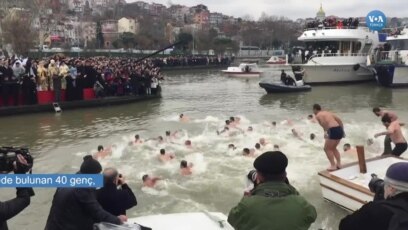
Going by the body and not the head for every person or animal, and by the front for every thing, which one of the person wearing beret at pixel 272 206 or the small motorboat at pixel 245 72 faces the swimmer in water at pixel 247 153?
the person wearing beret

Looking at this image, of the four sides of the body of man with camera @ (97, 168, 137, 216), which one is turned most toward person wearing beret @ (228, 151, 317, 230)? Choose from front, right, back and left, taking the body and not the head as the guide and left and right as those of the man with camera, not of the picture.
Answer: right

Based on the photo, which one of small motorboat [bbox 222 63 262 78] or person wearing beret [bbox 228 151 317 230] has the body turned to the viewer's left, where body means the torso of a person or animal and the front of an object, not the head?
the small motorboat

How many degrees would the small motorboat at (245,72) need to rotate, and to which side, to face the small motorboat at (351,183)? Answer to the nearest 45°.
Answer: approximately 90° to its left

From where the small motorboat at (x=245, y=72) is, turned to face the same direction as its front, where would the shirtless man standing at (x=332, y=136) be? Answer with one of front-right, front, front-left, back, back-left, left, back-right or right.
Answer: left

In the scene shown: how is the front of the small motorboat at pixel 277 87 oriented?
to the viewer's left

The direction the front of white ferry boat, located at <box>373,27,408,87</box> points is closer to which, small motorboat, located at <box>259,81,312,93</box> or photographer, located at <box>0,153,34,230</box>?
the small motorboat

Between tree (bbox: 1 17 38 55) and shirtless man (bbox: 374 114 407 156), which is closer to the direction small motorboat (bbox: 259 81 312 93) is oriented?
the tree

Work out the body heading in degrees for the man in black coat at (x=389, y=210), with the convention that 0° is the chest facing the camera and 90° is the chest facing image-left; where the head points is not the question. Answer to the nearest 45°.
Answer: approximately 135°

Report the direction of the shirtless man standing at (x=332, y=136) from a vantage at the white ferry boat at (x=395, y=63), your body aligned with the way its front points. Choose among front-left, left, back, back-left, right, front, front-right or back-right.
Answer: front-left

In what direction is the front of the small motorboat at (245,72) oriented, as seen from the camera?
facing to the left of the viewer

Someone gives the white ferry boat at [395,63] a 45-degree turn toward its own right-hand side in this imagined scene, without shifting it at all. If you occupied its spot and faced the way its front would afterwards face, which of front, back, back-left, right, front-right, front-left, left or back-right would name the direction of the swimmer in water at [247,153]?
left

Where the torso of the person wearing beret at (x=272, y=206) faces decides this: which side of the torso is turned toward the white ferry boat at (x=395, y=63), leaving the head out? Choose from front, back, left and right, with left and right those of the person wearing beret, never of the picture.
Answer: front

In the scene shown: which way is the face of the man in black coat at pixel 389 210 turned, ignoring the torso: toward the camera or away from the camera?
away from the camera

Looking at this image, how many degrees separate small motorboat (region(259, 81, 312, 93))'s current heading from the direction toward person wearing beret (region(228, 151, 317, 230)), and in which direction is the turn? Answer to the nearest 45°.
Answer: approximately 90° to its left

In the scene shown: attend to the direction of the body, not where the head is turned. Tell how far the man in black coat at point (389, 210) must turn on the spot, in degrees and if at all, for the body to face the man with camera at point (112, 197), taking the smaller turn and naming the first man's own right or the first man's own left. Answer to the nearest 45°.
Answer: approximately 45° to the first man's own left

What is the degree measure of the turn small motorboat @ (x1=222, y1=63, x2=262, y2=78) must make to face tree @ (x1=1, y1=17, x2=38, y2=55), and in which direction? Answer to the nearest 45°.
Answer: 0° — it already faces it

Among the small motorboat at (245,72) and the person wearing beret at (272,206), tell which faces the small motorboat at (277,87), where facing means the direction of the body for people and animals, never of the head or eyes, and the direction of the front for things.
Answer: the person wearing beret
